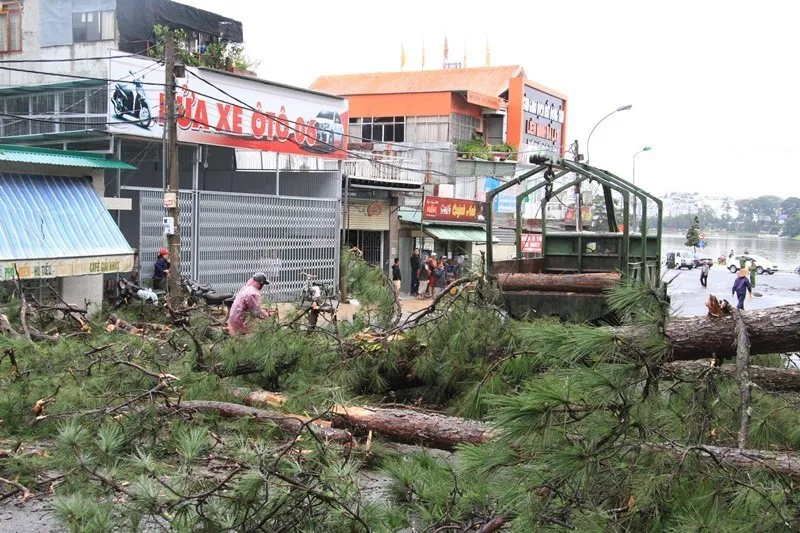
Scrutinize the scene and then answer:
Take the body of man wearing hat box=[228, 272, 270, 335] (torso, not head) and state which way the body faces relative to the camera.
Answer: to the viewer's right

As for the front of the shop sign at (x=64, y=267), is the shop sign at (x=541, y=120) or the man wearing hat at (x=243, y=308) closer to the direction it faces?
the man wearing hat

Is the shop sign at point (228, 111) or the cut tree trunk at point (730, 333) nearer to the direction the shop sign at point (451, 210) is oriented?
the cut tree trunk

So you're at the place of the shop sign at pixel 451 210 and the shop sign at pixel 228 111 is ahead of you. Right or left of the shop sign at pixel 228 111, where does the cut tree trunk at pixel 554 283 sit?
left

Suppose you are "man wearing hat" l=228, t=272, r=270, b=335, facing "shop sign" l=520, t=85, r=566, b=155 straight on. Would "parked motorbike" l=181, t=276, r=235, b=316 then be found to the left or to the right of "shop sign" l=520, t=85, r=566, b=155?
left
